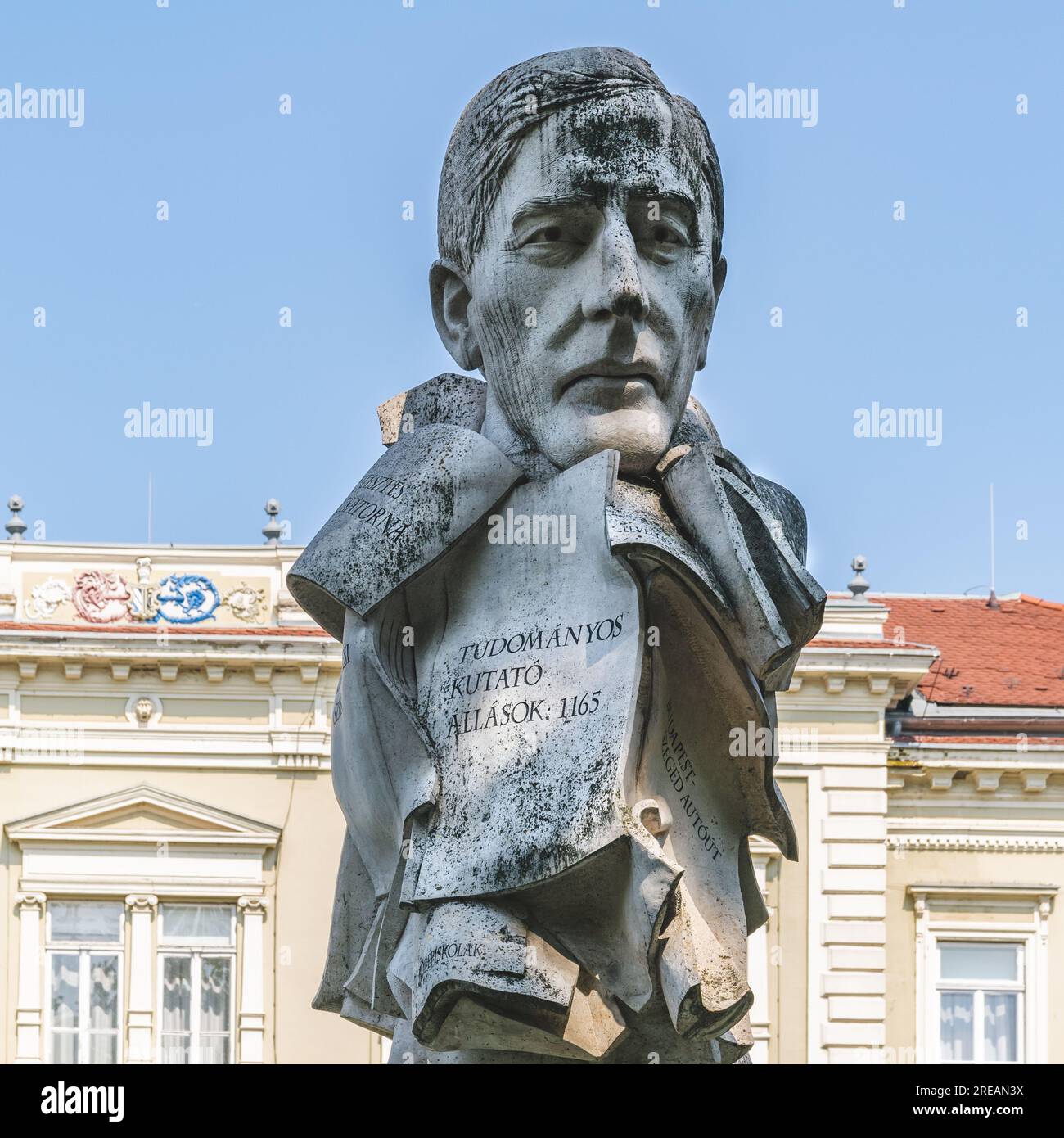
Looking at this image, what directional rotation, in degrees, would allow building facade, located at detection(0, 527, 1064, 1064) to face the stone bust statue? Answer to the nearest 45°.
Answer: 0° — it already faces it

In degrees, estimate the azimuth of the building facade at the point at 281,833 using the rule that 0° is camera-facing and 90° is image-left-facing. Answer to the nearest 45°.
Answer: approximately 0°
